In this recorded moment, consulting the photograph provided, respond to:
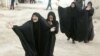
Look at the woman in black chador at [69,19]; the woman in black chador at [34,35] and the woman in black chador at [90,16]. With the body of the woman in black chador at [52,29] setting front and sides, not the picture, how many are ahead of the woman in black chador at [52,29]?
1

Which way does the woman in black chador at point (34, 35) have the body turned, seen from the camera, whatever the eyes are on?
toward the camera

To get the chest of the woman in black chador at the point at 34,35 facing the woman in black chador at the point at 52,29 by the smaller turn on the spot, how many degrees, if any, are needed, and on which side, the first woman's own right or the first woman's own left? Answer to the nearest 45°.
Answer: approximately 135° to the first woman's own left

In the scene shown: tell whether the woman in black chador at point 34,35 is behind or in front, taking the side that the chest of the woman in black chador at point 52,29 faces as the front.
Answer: in front

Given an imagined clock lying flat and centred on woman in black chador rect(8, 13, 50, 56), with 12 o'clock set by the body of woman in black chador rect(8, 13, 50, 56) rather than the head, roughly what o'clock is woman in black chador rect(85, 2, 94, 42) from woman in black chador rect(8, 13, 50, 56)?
woman in black chador rect(85, 2, 94, 42) is roughly at 7 o'clock from woman in black chador rect(8, 13, 50, 56).

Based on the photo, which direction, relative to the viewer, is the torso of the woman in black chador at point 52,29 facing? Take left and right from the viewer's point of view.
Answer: facing the viewer and to the left of the viewer

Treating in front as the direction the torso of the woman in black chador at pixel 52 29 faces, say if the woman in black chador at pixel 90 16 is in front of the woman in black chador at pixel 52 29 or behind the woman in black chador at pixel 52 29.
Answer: behind

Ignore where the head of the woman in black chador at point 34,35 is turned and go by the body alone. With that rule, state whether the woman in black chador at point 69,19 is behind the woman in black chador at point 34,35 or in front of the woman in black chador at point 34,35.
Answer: behind

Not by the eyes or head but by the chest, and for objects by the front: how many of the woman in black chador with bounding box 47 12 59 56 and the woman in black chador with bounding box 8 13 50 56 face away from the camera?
0
